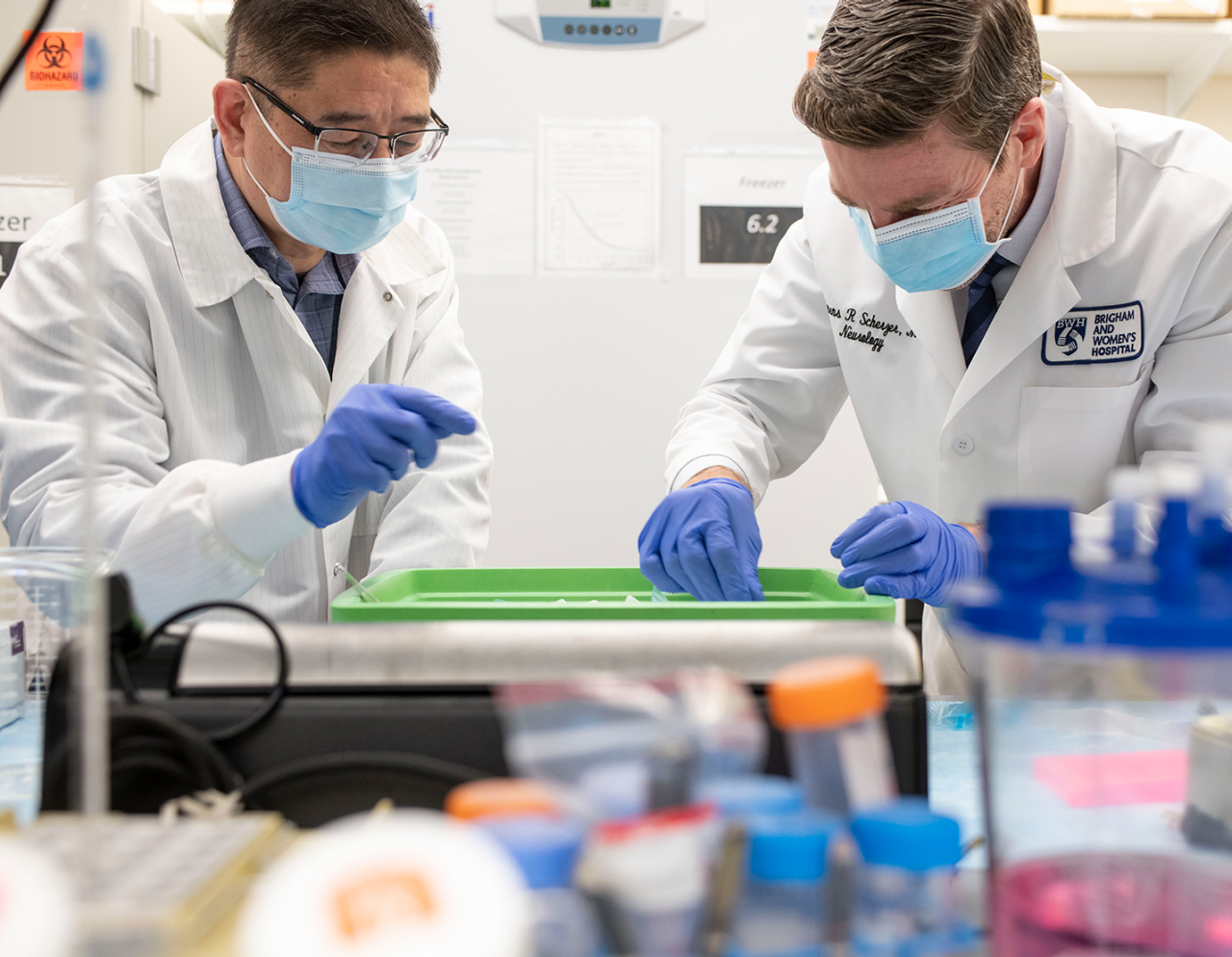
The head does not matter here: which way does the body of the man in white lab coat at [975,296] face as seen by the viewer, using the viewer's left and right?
facing the viewer and to the left of the viewer

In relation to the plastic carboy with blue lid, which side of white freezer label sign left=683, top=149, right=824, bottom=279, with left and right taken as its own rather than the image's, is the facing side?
front

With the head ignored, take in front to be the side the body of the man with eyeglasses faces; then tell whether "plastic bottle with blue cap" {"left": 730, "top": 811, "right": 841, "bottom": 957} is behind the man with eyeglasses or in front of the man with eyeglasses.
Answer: in front

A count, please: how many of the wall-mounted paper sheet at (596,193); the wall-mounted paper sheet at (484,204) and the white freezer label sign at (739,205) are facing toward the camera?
3

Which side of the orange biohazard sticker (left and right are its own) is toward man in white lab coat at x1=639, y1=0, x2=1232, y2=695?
left

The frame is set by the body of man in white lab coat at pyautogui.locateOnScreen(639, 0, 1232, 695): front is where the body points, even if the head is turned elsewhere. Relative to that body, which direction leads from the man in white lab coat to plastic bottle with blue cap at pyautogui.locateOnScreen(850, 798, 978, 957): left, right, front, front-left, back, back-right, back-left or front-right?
front-left

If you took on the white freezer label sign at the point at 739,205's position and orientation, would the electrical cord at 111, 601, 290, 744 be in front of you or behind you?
in front

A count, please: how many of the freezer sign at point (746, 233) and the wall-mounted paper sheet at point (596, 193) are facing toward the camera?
2

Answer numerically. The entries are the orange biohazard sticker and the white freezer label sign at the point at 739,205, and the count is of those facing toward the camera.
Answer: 2

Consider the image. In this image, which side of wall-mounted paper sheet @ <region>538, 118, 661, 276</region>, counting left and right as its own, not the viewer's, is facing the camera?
front

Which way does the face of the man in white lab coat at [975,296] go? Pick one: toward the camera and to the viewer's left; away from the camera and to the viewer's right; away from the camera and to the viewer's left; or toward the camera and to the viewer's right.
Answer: toward the camera and to the viewer's left

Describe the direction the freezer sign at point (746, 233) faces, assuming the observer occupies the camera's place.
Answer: facing the viewer

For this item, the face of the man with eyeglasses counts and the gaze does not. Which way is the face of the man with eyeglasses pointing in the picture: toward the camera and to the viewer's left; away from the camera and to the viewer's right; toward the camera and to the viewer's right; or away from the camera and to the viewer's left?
toward the camera and to the viewer's right

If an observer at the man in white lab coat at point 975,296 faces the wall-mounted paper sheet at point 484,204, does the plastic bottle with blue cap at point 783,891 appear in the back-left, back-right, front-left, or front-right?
back-left

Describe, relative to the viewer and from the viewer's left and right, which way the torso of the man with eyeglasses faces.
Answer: facing the viewer and to the right of the viewer
